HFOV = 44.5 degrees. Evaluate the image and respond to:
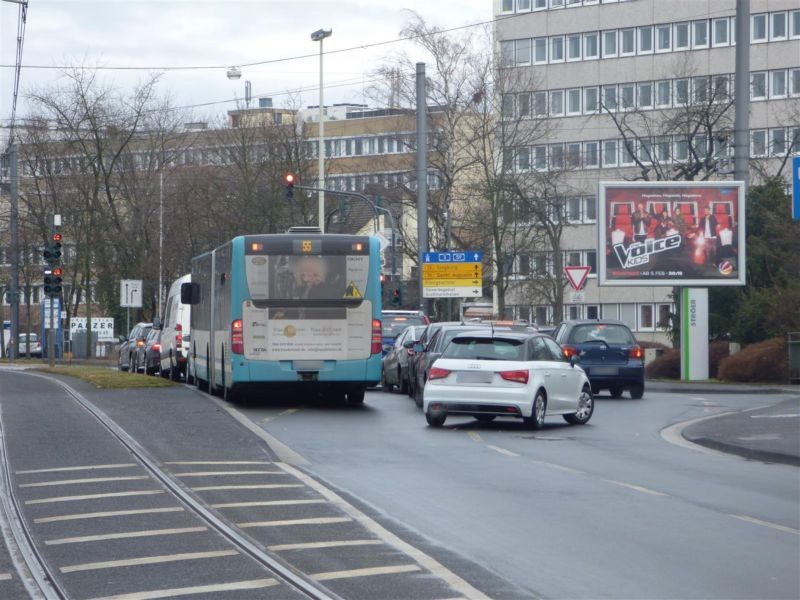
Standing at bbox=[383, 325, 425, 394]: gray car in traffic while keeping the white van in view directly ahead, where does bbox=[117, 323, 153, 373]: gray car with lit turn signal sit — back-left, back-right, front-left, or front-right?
front-right

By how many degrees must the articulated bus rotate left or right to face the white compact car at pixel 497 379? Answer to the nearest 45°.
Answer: approximately 135° to its right

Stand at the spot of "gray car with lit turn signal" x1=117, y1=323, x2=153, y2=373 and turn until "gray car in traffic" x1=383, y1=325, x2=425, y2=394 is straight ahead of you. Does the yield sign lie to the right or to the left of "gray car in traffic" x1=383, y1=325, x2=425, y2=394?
left

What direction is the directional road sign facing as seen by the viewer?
toward the camera

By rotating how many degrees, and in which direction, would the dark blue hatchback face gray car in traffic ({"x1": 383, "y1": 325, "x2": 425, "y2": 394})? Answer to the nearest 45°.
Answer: approximately 90° to its left

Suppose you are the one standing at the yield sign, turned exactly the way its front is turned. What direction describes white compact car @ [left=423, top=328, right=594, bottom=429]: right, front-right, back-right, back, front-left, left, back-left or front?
front

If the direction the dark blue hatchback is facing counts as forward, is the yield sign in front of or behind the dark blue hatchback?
in front

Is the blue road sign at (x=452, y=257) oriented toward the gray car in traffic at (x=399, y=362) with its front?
yes

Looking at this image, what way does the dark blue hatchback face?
away from the camera

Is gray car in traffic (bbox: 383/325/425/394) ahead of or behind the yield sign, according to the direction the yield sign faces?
ahead

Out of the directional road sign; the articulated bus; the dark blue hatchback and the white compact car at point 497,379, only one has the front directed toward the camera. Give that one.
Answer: the directional road sign

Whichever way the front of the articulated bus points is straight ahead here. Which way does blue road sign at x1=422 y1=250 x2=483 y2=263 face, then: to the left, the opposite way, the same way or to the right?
the opposite way

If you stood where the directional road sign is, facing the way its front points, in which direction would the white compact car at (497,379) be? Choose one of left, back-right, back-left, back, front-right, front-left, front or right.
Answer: front

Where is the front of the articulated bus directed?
away from the camera

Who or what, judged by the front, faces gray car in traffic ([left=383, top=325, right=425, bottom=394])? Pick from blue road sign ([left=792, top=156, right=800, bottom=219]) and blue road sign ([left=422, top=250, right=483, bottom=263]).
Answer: blue road sign ([left=422, top=250, right=483, bottom=263])

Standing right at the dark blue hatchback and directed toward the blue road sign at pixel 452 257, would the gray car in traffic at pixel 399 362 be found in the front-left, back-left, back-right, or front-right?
front-left

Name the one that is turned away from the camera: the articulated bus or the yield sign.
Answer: the articulated bus

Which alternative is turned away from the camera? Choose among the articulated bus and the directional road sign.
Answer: the articulated bus

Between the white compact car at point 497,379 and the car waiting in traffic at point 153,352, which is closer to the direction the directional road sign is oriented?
the white compact car
